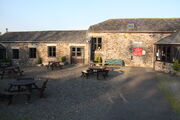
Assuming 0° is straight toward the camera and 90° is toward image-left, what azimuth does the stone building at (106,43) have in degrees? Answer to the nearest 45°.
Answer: approximately 0°

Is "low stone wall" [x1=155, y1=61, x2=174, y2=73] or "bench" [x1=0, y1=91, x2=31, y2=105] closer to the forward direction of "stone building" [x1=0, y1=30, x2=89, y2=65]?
the bench

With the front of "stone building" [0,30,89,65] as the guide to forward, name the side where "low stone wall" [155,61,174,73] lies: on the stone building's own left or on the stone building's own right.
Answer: on the stone building's own left

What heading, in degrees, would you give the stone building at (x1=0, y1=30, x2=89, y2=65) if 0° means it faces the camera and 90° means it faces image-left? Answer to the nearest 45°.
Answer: approximately 0°
